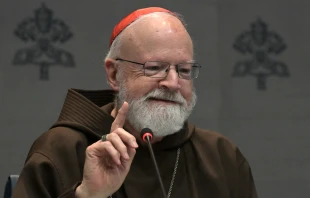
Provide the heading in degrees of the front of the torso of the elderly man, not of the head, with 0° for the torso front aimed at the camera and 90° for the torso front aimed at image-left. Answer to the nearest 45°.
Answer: approximately 315°

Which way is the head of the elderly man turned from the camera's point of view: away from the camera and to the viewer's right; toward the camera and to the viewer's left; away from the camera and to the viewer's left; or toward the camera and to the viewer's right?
toward the camera and to the viewer's right
